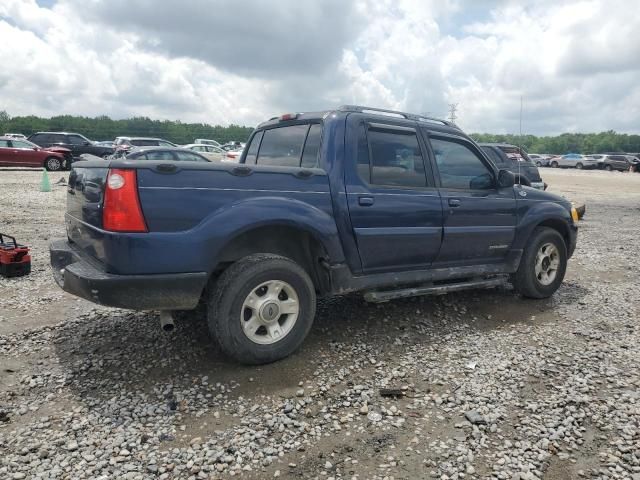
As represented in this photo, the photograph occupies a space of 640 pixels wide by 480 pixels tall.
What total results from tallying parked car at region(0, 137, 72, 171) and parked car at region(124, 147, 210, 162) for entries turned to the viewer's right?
2

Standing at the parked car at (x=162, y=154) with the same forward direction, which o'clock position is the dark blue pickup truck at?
The dark blue pickup truck is roughly at 3 o'clock from the parked car.

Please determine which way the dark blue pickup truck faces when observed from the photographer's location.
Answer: facing away from the viewer and to the right of the viewer

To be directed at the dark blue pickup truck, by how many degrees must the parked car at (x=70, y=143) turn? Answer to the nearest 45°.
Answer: approximately 90° to its right

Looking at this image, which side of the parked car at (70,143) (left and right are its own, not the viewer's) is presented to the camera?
right

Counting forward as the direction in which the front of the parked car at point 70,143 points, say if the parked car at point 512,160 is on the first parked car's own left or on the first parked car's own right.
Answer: on the first parked car's own right

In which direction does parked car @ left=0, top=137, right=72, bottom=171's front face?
to the viewer's right

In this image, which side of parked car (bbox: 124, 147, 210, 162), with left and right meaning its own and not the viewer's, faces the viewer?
right

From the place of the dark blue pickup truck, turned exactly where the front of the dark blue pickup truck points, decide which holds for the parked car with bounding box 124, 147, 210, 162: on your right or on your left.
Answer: on your left

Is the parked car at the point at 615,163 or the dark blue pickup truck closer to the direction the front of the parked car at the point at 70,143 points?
the parked car
